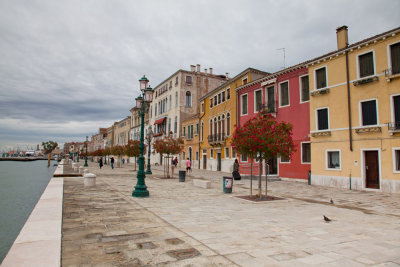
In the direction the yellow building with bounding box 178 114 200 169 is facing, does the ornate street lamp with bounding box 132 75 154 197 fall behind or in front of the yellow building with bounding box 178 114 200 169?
in front

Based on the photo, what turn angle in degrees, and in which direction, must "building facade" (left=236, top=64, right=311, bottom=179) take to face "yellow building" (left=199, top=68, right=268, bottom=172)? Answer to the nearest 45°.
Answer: approximately 90° to its right

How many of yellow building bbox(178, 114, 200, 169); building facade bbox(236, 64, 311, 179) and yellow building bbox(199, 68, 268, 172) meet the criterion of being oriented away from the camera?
0

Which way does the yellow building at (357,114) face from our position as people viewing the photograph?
facing the viewer and to the left of the viewer

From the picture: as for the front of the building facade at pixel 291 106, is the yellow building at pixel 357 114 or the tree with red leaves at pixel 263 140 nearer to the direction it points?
the tree with red leaves

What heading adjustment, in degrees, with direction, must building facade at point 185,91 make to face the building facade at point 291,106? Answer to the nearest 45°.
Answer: approximately 45° to its left

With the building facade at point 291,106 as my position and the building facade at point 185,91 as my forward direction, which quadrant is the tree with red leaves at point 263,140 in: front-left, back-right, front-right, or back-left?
back-left

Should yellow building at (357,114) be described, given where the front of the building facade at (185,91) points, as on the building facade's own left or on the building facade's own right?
on the building facade's own left

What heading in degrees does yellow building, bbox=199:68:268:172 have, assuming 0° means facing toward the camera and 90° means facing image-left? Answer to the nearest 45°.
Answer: approximately 45°

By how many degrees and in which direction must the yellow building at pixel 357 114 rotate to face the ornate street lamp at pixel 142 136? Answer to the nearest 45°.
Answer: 0° — it already faces it

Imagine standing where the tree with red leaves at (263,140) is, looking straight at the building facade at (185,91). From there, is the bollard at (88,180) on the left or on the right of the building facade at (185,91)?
left

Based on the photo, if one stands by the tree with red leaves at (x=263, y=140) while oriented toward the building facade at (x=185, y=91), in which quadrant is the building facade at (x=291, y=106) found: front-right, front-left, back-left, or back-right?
front-right

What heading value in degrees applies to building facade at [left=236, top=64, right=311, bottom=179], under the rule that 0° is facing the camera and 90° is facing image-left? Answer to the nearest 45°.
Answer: approximately 45°
